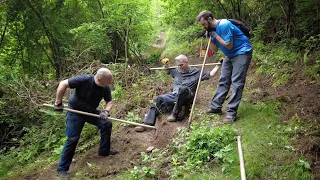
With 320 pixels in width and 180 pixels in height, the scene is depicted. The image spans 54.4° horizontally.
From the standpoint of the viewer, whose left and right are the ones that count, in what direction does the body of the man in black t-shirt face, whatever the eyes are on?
facing the viewer and to the right of the viewer

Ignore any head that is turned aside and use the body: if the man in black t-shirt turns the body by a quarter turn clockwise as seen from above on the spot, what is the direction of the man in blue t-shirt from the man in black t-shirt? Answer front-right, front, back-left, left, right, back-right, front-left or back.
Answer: back-left
